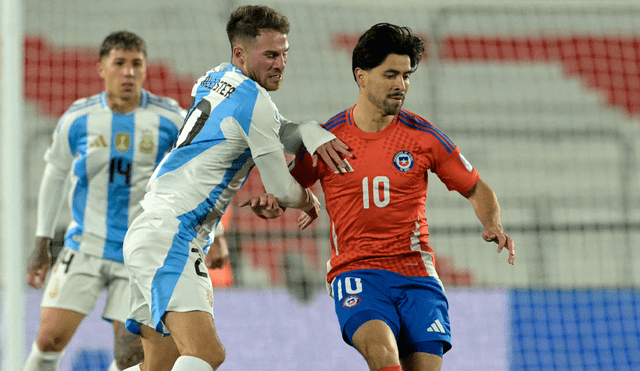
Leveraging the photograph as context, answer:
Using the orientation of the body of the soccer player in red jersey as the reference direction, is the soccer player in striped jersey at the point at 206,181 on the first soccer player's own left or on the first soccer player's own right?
on the first soccer player's own right

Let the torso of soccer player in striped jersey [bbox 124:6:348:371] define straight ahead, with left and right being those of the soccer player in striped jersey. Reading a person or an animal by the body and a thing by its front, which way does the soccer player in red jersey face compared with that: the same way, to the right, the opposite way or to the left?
to the right

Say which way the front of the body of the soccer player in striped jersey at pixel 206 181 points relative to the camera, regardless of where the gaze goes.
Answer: to the viewer's right

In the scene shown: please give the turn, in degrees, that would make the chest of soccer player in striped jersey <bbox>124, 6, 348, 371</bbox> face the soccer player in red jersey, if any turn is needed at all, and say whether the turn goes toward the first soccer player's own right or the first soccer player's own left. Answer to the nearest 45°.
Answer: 0° — they already face them

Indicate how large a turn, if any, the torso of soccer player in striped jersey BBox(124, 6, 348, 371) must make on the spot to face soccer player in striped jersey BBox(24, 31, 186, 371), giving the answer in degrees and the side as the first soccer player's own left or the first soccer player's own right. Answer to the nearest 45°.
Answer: approximately 135° to the first soccer player's own left

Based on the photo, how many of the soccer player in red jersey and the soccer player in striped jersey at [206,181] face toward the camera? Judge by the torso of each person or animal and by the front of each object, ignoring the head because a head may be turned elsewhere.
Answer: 1

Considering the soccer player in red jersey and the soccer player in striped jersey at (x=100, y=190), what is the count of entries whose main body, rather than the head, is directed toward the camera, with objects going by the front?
2

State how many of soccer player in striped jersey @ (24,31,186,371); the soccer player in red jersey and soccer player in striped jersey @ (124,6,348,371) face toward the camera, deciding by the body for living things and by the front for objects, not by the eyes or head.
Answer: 2

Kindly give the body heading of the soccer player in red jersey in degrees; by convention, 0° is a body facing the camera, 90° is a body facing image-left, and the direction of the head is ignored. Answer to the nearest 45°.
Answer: approximately 0°

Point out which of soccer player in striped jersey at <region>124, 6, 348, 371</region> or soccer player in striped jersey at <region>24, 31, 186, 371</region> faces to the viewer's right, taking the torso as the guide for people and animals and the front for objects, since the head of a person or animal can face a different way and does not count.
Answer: soccer player in striped jersey at <region>124, 6, 348, 371</region>
